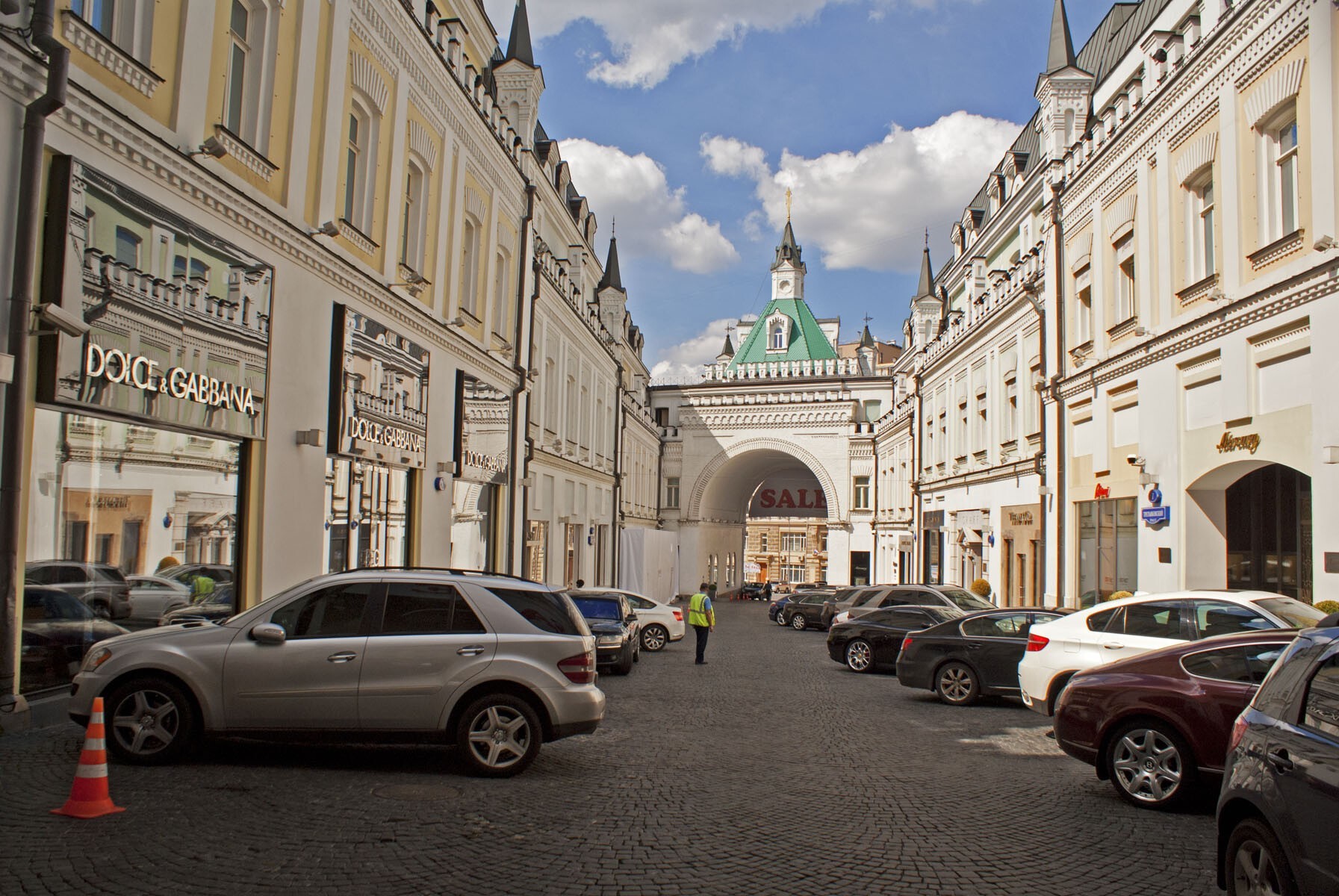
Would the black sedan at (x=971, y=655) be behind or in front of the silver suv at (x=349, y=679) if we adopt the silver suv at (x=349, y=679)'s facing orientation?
behind

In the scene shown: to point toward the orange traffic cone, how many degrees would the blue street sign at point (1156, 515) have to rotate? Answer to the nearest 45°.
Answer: approximately 45° to its left

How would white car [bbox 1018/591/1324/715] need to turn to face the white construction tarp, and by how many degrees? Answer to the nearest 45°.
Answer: approximately 135° to its left

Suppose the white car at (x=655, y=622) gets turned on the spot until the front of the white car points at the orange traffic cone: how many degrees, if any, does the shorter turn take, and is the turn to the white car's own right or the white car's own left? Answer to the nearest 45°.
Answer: approximately 90° to the white car's own left

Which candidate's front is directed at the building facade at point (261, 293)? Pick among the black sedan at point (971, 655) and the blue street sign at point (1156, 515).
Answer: the blue street sign

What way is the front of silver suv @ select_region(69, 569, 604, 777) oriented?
to the viewer's left

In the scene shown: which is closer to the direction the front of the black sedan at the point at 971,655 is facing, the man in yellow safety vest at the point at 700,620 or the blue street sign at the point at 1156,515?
the blue street sign

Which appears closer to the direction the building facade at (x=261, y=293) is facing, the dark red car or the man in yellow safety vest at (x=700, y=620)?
the dark red car

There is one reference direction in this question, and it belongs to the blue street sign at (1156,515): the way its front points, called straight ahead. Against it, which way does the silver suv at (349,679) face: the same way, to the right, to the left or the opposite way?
the same way

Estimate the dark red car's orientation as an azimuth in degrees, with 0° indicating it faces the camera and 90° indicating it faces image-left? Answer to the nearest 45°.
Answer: approximately 270°

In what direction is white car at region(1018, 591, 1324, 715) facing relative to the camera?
to the viewer's right

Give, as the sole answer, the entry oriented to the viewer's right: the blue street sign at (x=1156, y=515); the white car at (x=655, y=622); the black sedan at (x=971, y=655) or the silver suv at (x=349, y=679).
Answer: the black sedan

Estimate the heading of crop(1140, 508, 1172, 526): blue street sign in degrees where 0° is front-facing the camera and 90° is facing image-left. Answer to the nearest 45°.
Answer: approximately 45°
